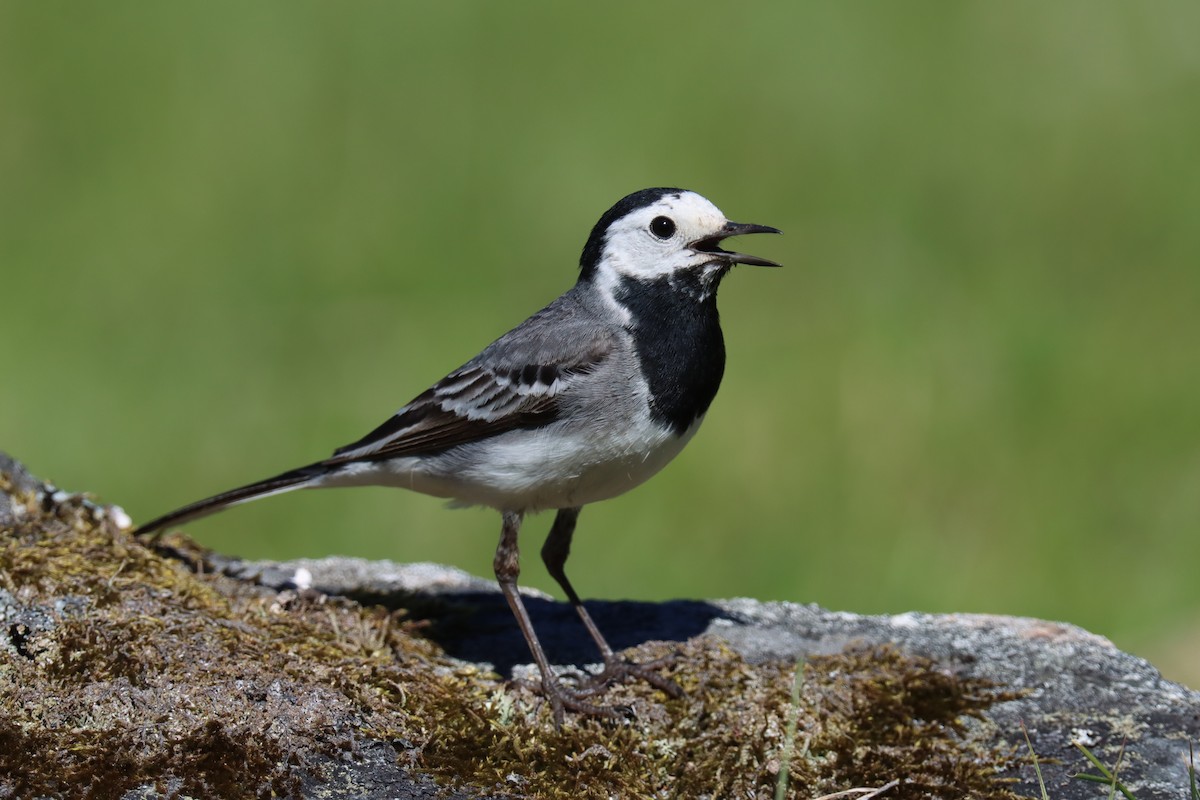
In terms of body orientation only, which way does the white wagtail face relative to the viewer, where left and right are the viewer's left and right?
facing to the right of the viewer
